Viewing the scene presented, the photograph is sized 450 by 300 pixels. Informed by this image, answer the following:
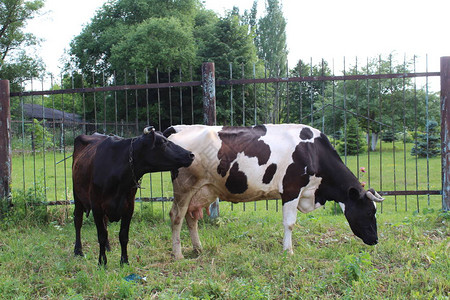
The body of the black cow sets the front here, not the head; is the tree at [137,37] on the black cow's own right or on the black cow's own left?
on the black cow's own left

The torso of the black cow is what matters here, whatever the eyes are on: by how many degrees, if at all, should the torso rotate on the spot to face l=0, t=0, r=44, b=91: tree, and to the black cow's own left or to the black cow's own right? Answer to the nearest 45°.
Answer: approximately 135° to the black cow's own left

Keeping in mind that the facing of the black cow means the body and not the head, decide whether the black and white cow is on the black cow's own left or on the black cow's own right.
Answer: on the black cow's own left

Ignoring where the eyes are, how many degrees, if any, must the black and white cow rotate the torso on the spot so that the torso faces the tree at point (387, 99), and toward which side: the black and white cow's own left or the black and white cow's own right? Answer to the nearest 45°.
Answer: approximately 90° to the black and white cow's own left

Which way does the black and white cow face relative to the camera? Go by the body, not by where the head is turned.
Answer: to the viewer's right

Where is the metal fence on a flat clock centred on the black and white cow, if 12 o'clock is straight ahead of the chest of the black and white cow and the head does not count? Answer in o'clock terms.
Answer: The metal fence is roughly at 9 o'clock from the black and white cow.

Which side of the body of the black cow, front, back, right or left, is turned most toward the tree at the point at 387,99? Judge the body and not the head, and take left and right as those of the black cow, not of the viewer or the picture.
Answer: left

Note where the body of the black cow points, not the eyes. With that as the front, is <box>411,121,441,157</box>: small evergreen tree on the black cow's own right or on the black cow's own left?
on the black cow's own left

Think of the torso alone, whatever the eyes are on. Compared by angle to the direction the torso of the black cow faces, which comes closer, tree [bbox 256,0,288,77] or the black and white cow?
the black and white cow
